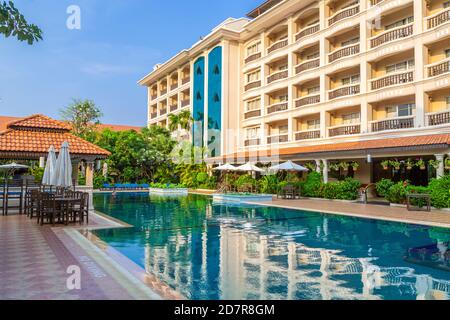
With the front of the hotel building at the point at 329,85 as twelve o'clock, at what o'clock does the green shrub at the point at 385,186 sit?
The green shrub is roughly at 10 o'clock from the hotel building.

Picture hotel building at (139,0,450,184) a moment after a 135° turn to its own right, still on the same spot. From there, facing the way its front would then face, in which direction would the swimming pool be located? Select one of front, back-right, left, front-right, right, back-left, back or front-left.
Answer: back

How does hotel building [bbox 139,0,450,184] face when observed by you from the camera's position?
facing the viewer and to the left of the viewer

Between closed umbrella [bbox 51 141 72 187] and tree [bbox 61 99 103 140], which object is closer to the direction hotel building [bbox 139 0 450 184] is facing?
the closed umbrella

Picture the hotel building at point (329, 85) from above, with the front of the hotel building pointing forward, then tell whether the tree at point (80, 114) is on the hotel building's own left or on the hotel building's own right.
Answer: on the hotel building's own right

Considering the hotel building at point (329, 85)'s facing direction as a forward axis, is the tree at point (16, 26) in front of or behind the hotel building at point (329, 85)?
in front

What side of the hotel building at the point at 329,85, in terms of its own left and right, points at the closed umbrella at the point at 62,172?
front
